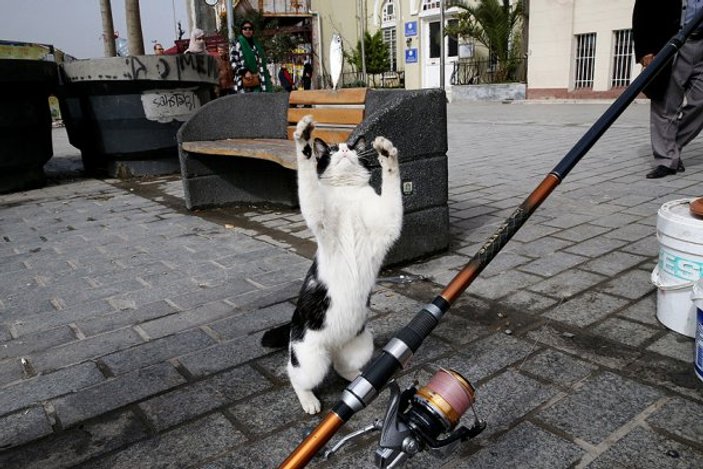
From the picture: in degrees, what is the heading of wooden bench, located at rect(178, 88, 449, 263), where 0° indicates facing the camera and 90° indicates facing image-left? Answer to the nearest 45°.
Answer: approximately 45°

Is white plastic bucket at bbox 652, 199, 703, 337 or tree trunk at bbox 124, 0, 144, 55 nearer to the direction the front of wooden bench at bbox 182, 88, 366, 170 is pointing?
the white plastic bucket

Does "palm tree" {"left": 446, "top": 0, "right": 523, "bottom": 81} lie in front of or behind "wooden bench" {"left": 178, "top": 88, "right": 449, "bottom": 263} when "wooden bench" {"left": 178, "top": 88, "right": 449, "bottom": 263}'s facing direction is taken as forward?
behind

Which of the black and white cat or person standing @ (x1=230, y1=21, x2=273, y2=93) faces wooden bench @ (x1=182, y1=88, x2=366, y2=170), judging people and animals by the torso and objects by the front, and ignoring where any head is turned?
the person standing

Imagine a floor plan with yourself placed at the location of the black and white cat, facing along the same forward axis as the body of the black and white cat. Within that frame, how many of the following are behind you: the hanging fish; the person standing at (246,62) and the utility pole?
3

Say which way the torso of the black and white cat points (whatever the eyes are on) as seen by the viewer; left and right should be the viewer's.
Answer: facing the viewer

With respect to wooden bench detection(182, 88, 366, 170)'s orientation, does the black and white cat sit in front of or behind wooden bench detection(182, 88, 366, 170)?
in front

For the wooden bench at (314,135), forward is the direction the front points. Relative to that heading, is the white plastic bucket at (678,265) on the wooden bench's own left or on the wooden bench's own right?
on the wooden bench's own left

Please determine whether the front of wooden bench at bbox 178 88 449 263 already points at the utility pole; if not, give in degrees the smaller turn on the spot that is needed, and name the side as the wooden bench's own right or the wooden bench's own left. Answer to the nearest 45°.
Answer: approximately 135° to the wooden bench's own right

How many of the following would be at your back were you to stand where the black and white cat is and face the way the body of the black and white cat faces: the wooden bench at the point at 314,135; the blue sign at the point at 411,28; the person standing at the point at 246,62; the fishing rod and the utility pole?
4

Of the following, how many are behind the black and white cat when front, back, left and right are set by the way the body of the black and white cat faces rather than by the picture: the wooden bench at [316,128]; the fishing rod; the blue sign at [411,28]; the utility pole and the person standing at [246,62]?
4

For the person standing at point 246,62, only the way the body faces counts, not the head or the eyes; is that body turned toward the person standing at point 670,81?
no

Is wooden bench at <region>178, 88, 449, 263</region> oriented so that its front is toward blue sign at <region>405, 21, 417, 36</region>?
no

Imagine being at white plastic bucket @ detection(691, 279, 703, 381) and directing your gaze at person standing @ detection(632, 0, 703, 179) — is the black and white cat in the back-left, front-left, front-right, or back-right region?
back-left

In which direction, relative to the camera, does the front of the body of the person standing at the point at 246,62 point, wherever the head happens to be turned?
toward the camera

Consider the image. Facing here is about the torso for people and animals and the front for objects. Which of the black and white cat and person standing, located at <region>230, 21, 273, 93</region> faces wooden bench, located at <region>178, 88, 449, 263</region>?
the person standing

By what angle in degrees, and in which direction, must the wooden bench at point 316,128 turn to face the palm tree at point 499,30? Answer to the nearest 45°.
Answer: approximately 180°

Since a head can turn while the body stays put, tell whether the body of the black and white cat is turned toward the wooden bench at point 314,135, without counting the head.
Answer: no

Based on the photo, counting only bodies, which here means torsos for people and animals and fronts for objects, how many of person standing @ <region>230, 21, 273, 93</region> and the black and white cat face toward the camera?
2
